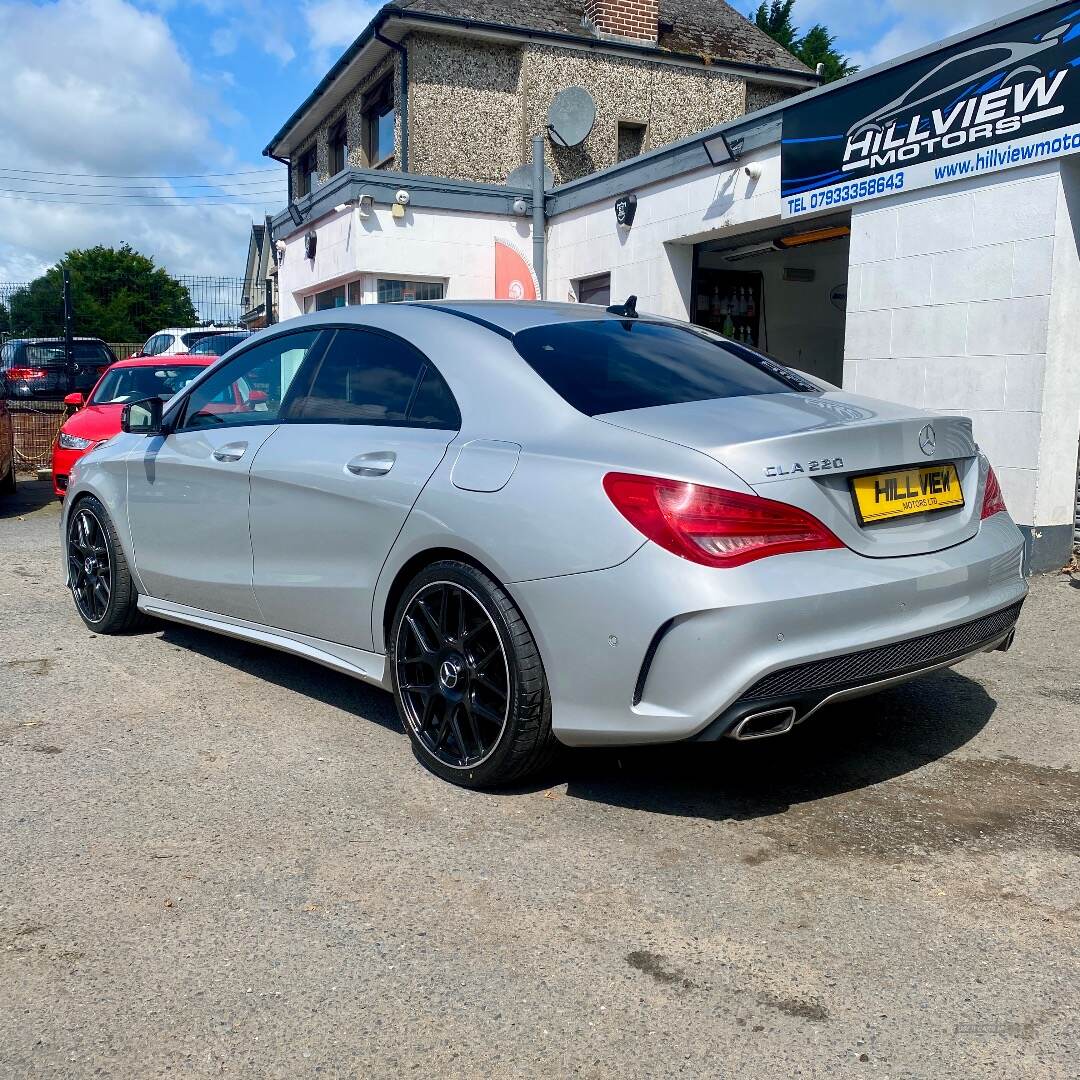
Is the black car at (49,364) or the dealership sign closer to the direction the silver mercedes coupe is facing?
the black car

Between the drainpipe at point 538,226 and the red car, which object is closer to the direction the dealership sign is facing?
the red car

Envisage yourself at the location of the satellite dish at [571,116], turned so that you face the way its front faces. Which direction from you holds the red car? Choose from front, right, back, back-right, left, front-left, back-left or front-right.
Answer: front

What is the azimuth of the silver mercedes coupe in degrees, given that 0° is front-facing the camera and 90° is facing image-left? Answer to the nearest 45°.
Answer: approximately 135°

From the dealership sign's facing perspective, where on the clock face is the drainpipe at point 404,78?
The drainpipe is roughly at 3 o'clock from the dealership sign.

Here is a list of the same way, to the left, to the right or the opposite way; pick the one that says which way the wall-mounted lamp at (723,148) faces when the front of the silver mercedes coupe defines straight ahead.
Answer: to the left

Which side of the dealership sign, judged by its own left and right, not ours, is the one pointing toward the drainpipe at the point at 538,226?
right

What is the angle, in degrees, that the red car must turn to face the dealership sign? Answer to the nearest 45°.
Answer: approximately 90° to its left

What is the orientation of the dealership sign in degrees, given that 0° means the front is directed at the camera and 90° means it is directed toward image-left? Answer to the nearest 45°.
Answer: approximately 45°

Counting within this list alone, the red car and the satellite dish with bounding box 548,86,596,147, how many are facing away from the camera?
0

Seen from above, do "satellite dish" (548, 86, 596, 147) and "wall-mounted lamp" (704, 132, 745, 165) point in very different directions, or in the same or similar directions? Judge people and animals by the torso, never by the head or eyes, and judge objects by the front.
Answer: same or similar directions

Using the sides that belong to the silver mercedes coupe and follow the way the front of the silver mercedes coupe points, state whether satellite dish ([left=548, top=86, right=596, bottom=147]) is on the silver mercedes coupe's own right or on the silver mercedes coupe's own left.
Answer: on the silver mercedes coupe's own right

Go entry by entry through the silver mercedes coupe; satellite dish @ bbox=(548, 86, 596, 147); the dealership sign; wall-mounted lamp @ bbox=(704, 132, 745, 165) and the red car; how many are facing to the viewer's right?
0

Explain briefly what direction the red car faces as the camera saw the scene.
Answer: facing the viewer and to the left of the viewer

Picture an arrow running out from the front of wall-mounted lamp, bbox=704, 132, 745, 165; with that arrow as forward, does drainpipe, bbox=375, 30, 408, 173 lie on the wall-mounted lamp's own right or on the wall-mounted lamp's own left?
on the wall-mounted lamp's own right

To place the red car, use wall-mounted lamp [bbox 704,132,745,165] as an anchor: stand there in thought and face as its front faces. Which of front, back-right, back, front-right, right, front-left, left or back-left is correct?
front-right
